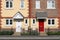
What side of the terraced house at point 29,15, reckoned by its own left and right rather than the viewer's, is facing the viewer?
front
